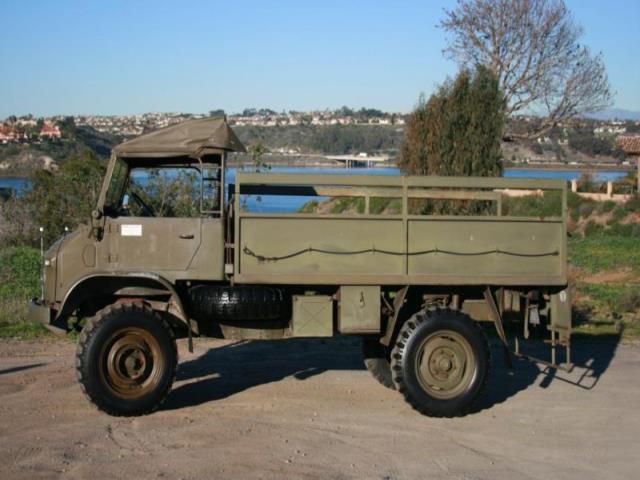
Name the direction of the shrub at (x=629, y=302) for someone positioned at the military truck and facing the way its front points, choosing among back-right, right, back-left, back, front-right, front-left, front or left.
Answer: back-right

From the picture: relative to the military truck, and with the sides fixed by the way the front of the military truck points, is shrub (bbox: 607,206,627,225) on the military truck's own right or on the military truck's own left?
on the military truck's own right

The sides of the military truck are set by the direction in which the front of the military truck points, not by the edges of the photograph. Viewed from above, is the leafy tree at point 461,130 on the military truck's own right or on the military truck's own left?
on the military truck's own right

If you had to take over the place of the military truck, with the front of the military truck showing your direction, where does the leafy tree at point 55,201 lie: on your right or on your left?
on your right

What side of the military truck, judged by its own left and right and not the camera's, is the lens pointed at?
left

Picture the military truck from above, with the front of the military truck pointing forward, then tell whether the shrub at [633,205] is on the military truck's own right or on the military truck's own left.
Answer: on the military truck's own right
